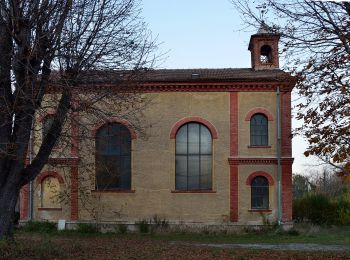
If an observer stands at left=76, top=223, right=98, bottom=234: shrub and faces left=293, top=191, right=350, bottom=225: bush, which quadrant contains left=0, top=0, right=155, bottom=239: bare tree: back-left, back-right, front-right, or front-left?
back-right
